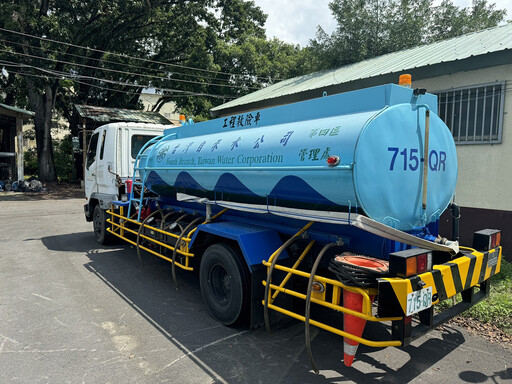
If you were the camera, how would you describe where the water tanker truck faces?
facing away from the viewer and to the left of the viewer

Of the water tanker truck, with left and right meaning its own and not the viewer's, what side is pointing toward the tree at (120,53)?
front

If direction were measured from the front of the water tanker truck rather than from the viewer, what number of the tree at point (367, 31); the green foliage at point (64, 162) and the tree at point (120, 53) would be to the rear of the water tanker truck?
0

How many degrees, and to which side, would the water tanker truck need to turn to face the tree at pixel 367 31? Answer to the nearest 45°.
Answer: approximately 45° to its right

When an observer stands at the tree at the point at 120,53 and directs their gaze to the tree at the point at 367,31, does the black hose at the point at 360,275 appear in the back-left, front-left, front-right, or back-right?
front-right

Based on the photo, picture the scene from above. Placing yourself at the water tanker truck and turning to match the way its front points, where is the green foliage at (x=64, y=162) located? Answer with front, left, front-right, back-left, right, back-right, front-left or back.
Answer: front
